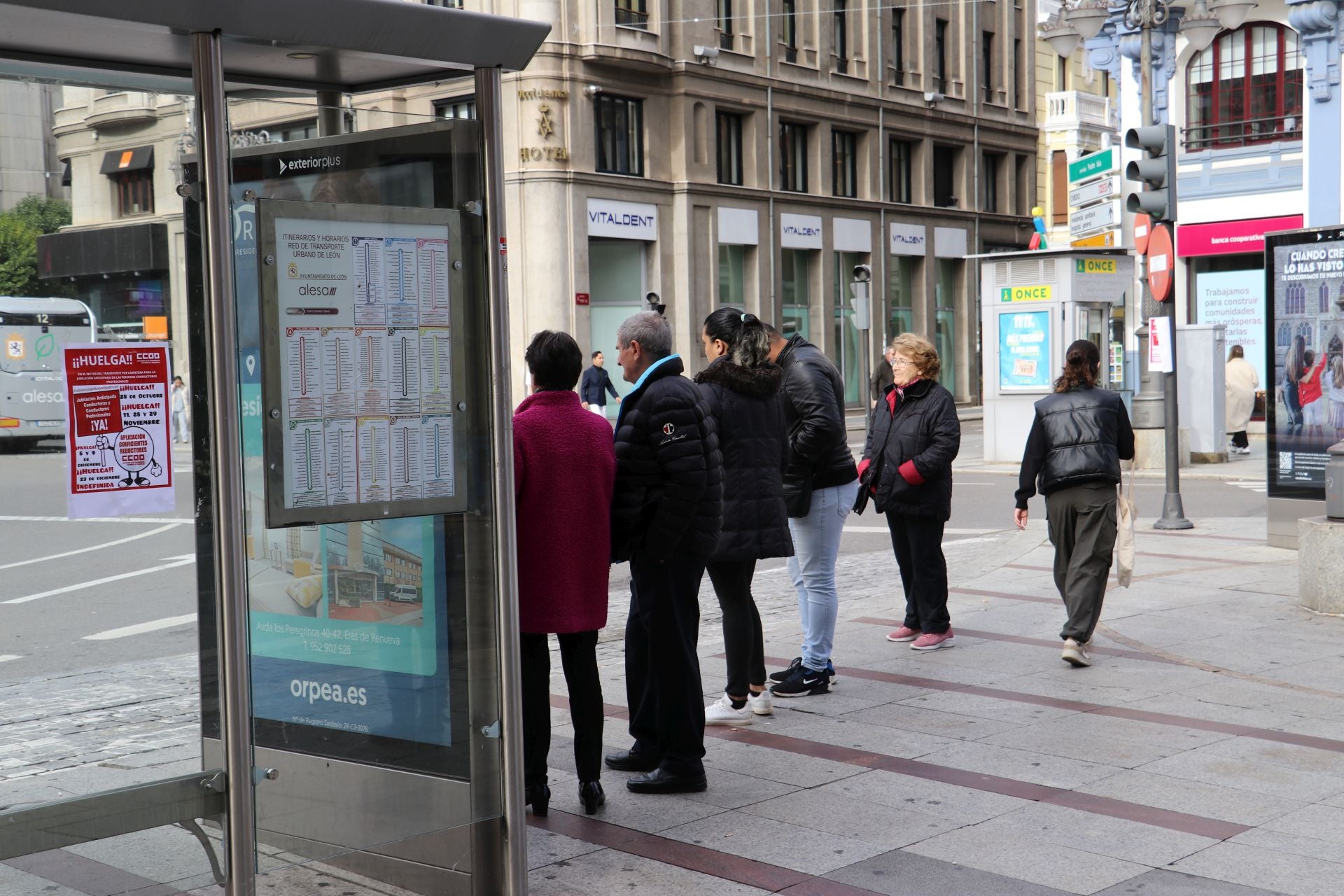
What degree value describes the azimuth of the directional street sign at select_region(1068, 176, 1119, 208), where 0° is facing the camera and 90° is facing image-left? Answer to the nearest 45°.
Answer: approximately 45°

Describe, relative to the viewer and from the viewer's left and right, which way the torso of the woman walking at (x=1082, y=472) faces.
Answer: facing away from the viewer

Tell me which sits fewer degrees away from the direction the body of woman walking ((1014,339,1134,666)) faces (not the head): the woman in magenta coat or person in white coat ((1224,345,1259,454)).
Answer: the person in white coat

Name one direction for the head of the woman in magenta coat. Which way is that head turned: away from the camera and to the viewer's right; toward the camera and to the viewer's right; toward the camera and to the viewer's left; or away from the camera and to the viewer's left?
away from the camera and to the viewer's left

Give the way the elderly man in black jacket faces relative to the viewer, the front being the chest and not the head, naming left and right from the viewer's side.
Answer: facing to the left of the viewer

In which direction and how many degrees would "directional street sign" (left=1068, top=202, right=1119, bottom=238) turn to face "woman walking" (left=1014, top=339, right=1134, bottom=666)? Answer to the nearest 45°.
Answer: approximately 45° to its left

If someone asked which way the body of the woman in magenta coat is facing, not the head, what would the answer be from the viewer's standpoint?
away from the camera

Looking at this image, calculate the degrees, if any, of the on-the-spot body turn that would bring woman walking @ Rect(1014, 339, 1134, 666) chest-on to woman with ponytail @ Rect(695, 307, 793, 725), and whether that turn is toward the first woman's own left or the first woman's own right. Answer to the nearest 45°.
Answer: approximately 135° to the first woman's own left
